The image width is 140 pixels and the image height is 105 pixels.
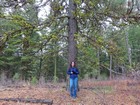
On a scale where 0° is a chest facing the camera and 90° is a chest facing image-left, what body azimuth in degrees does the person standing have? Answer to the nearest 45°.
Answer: approximately 0°
